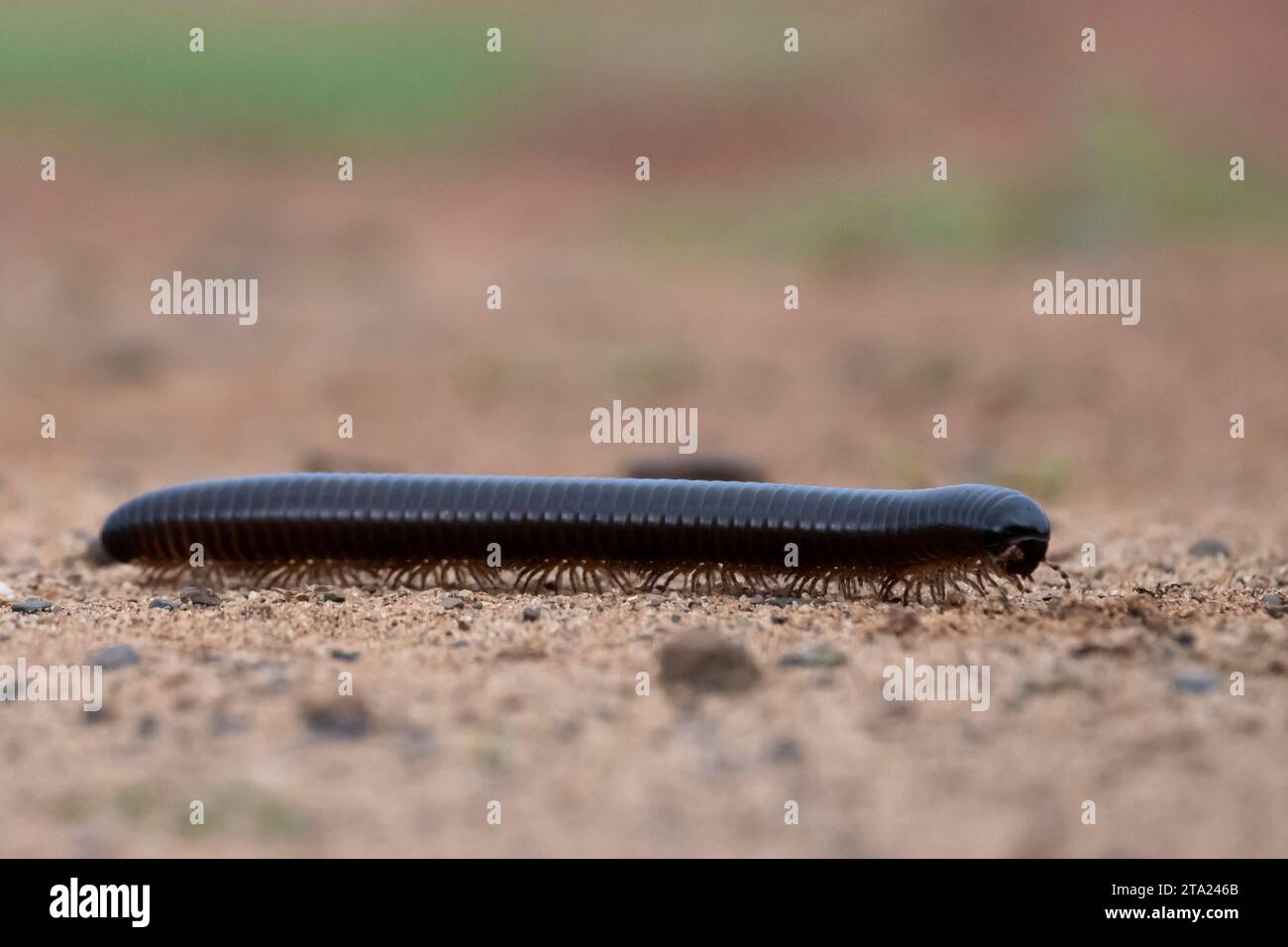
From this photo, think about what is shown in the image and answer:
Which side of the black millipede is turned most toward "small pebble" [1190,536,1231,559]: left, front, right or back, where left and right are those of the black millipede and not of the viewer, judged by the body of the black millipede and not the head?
front

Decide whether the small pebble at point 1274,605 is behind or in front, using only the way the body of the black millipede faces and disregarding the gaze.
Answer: in front

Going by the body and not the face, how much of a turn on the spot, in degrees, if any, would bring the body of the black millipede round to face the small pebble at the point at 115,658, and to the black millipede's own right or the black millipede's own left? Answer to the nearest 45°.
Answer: approximately 135° to the black millipede's own right

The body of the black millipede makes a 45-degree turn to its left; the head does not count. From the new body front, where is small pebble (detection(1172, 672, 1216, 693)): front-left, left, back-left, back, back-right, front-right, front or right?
right

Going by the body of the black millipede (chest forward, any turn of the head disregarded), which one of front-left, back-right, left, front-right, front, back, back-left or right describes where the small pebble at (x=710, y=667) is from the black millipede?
right

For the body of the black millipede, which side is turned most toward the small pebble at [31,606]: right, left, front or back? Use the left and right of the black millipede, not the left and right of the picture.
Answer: back

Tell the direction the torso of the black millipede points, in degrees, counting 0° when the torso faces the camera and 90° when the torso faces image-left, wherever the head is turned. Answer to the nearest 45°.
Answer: approximately 270°

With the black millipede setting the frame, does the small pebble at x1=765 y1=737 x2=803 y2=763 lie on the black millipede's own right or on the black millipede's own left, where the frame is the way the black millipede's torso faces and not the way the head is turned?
on the black millipede's own right

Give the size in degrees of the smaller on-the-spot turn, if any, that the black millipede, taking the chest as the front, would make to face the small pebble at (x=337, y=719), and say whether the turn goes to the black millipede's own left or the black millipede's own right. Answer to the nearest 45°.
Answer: approximately 90° to the black millipede's own right

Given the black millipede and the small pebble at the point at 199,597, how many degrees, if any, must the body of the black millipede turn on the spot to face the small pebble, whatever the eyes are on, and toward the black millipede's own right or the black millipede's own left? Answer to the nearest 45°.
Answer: approximately 180°
